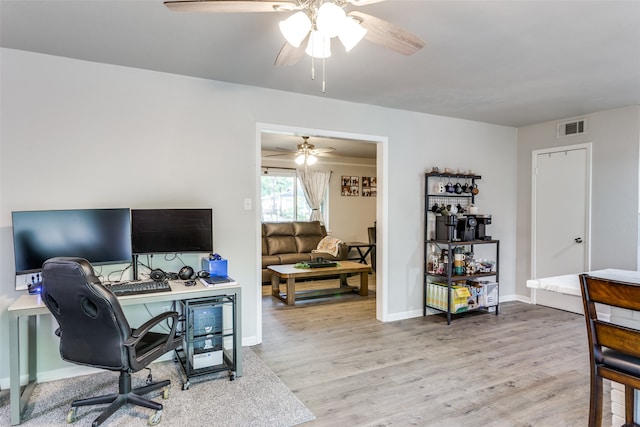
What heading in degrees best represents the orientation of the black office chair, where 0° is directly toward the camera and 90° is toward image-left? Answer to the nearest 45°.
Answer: approximately 225°

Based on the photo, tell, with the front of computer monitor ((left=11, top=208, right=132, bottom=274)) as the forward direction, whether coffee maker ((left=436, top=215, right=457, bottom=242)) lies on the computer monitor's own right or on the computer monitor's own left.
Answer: on the computer monitor's own left

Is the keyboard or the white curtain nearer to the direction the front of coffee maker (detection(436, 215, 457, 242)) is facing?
the keyboard

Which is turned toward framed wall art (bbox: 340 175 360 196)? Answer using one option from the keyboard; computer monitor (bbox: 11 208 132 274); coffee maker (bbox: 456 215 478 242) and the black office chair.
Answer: the black office chair

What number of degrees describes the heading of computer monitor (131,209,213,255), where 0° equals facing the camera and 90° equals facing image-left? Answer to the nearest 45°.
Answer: approximately 0°

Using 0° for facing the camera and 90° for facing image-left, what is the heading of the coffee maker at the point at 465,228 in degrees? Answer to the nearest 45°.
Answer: approximately 315°
